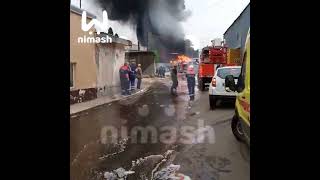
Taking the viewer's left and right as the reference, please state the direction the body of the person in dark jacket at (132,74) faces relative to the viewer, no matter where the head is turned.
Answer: facing away from the viewer

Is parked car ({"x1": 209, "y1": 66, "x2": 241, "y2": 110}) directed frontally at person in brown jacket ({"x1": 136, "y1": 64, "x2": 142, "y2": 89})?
no

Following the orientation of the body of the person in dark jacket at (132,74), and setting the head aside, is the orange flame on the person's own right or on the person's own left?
on the person's own right

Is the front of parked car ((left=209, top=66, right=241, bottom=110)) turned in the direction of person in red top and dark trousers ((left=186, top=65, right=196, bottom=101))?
no

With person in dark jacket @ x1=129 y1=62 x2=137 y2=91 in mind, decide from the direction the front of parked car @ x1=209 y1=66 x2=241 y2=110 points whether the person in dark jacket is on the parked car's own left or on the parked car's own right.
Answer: on the parked car's own left

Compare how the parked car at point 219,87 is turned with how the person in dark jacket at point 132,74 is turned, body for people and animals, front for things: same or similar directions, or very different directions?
same or similar directions

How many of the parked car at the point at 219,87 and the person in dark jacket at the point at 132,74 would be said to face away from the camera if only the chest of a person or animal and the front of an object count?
2

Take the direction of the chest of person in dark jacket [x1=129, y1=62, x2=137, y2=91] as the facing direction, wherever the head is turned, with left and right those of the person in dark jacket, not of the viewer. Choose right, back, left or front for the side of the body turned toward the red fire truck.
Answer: right

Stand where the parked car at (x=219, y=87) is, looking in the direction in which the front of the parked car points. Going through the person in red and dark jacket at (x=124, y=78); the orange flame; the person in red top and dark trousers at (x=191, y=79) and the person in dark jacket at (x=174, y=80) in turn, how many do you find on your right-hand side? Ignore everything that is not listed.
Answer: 0

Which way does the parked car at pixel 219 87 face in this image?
away from the camera

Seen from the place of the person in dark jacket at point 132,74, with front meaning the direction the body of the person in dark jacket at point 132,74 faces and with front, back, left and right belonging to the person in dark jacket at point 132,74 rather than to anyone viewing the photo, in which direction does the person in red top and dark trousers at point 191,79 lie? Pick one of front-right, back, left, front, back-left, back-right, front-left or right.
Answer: right

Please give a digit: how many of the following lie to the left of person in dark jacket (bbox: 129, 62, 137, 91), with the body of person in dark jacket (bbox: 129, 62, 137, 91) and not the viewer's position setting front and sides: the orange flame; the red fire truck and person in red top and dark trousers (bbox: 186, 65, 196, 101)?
0
